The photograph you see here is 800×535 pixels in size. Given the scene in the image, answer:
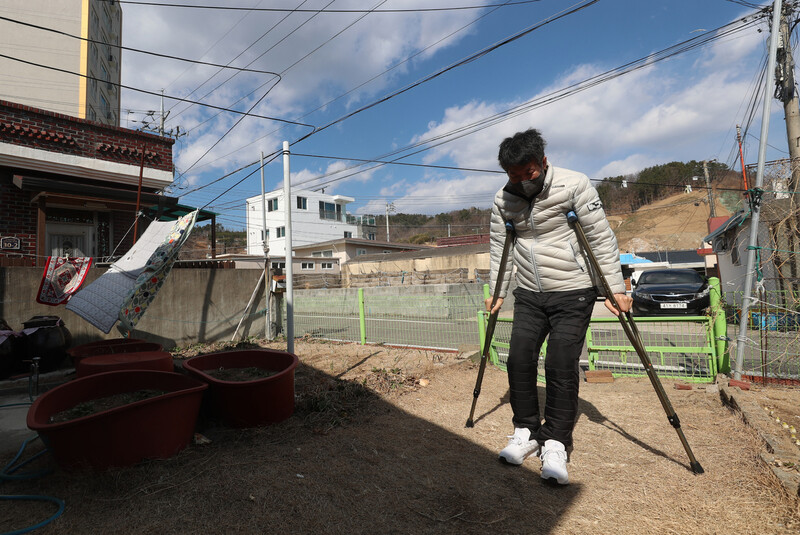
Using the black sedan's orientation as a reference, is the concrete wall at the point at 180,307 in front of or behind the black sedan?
in front

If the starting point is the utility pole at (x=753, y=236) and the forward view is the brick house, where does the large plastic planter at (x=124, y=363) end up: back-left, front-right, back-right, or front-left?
front-left

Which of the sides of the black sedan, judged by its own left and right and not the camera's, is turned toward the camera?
front
